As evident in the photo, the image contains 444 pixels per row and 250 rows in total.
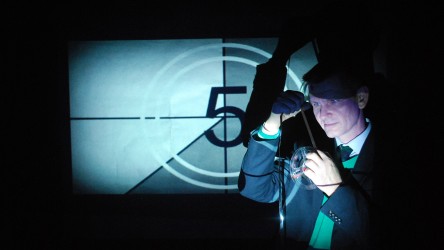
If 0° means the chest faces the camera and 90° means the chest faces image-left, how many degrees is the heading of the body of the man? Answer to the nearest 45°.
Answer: approximately 45°
